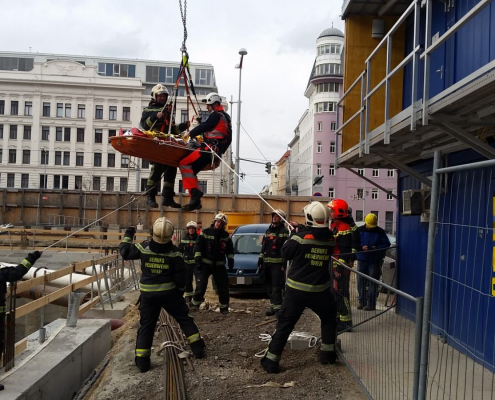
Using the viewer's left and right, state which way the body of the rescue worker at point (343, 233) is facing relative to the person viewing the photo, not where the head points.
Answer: facing to the left of the viewer

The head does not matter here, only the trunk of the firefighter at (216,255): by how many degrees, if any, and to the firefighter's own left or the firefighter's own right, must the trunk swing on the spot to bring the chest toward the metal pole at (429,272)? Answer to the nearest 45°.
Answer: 0° — they already face it

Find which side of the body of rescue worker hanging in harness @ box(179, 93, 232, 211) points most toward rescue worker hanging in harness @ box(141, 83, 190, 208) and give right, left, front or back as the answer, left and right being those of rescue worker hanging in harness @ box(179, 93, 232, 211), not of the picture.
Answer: front

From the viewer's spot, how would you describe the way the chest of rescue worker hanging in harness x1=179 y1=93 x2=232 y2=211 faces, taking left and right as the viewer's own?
facing to the left of the viewer

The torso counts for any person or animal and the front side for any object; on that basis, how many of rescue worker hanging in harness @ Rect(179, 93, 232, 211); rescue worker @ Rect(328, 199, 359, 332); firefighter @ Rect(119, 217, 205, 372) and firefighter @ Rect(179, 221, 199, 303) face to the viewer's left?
2

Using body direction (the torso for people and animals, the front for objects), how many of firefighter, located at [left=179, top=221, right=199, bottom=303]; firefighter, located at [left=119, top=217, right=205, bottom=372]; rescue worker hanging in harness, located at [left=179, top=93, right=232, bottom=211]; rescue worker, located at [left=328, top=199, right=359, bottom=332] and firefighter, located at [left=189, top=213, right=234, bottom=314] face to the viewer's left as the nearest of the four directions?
2

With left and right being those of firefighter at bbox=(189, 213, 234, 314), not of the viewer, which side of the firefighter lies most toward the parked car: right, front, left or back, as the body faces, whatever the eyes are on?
back

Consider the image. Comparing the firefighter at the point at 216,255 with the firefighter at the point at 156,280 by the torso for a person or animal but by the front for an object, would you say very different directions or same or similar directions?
very different directions

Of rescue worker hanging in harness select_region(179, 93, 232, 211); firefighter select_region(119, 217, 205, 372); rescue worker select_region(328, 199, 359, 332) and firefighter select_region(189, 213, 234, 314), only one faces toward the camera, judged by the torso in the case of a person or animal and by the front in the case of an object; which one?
firefighter select_region(189, 213, 234, 314)

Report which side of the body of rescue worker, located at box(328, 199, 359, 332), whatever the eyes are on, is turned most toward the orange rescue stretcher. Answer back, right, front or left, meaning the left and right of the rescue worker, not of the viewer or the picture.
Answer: front

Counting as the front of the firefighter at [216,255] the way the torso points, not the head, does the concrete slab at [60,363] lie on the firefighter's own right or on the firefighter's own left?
on the firefighter's own right

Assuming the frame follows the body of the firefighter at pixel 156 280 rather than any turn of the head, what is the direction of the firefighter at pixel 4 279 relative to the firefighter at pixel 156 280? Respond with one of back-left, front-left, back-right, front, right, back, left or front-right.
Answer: left

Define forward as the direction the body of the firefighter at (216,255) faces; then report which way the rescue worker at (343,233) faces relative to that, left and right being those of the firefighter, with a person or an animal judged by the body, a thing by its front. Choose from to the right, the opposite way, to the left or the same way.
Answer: to the right
